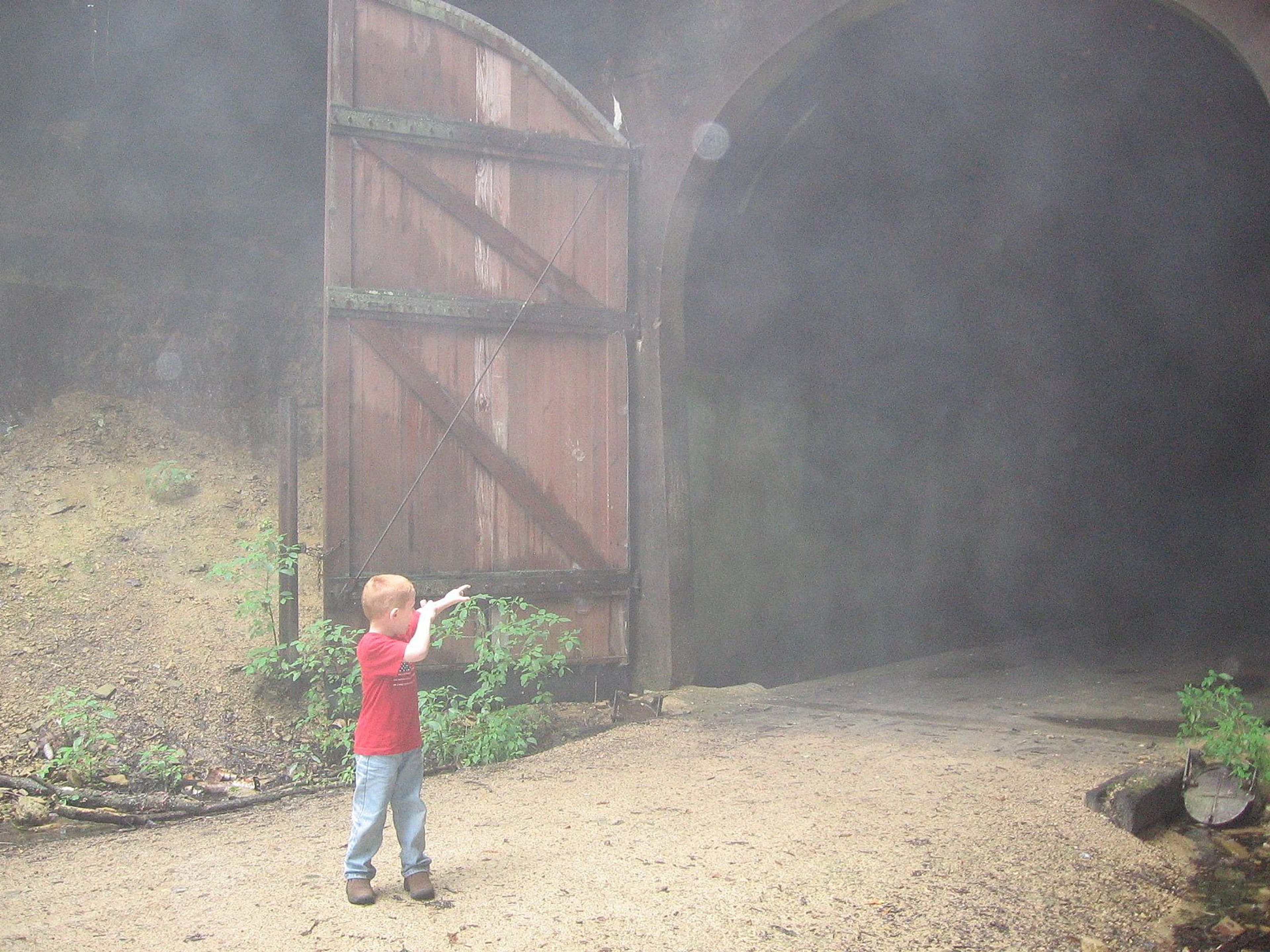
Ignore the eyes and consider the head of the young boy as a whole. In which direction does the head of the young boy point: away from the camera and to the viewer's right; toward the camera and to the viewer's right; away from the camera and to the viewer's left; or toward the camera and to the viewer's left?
away from the camera and to the viewer's right

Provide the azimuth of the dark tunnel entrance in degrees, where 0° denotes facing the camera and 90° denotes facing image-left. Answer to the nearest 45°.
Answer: approximately 0°

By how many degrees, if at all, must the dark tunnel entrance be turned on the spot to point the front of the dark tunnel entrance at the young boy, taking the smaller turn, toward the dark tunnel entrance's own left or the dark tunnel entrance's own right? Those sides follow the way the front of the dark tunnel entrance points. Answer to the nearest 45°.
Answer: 0° — it already faces them

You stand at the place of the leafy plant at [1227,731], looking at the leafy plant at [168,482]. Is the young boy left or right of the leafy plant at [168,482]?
left
